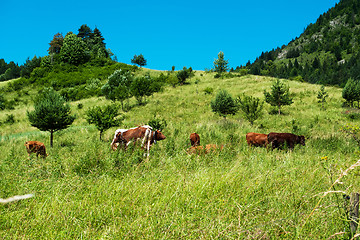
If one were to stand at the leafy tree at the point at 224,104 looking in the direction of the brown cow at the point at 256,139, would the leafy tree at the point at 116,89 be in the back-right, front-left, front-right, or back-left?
back-right

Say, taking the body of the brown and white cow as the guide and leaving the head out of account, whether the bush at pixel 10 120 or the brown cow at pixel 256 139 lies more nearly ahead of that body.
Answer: the brown cow

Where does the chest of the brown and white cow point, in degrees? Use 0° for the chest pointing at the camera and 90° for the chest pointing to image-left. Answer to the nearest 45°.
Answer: approximately 270°

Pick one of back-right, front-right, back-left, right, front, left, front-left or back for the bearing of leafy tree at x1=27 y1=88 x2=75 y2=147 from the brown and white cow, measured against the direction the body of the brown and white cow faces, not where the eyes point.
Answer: back-left

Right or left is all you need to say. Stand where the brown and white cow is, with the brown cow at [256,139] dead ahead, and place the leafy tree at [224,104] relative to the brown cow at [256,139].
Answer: left

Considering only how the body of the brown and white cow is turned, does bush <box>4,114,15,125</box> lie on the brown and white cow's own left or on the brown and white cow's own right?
on the brown and white cow's own left

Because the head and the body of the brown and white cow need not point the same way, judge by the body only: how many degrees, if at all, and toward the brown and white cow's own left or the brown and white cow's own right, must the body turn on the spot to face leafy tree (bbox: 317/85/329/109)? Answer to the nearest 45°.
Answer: approximately 45° to the brown and white cow's own left

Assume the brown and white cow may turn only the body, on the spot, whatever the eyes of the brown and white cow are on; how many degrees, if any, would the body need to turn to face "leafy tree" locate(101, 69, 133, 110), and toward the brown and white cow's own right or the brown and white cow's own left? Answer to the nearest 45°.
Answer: approximately 90° to the brown and white cow's own left

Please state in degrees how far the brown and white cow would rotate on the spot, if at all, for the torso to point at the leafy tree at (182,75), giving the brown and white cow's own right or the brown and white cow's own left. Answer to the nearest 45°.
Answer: approximately 90° to the brown and white cow's own left
